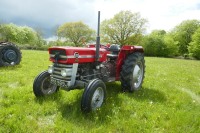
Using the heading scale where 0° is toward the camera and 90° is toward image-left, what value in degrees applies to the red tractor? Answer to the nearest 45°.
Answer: approximately 45°
